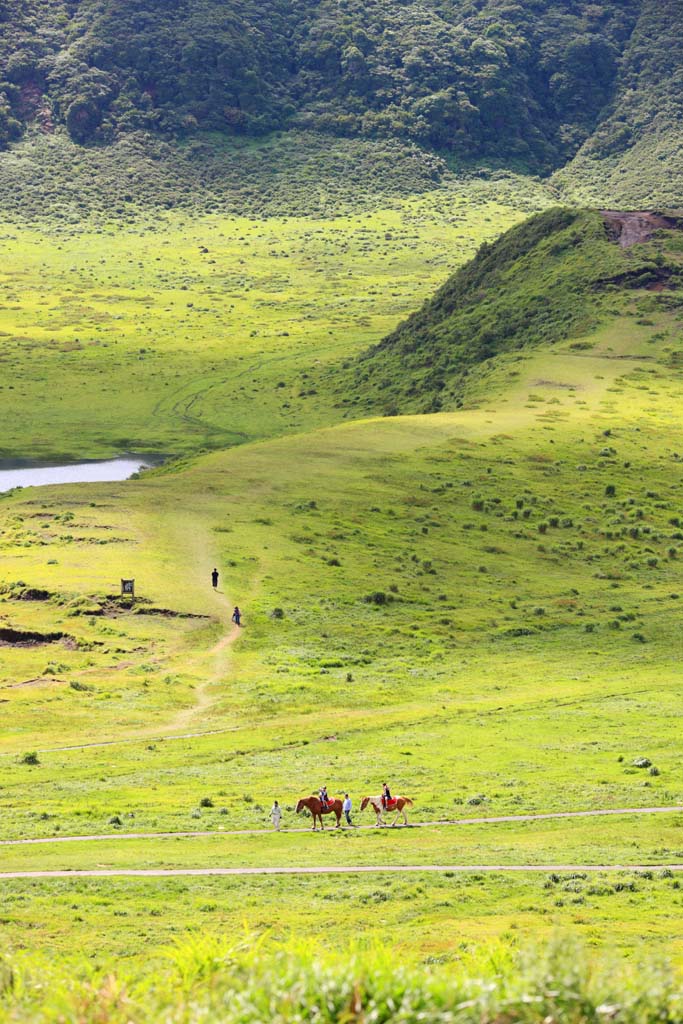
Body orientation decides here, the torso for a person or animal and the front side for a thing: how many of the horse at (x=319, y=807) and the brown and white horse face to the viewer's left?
2

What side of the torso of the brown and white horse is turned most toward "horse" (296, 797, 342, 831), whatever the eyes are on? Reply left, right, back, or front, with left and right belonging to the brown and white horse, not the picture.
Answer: front

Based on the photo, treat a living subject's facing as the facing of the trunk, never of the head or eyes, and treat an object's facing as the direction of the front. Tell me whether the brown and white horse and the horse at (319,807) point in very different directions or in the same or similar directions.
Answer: same or similar directions

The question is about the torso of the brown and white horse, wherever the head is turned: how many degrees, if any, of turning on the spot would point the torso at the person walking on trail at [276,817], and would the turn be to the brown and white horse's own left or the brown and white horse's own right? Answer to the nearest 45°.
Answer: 0° — it already faces them

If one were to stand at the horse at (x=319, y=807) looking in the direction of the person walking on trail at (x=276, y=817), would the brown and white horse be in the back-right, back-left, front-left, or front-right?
back-left

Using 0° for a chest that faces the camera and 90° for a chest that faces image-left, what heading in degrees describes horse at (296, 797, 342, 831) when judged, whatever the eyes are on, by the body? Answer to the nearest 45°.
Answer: approximately 90°

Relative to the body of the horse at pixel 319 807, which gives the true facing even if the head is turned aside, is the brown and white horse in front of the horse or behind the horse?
behind

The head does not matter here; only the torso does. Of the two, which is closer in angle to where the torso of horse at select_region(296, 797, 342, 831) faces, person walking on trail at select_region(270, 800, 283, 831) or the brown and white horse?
the person walking on trail

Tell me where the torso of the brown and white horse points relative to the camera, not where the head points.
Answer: to the viewer's left
